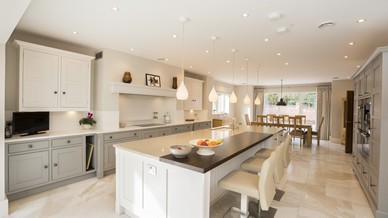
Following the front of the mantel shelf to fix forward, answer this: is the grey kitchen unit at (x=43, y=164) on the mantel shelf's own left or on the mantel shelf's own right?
on the mantel shelf's own right

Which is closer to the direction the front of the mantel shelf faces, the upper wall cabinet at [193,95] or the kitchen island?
the kitchen island

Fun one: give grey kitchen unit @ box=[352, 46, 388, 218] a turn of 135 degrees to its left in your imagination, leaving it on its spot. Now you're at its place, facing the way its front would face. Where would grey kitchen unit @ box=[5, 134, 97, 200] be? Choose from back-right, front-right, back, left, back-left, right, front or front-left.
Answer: right

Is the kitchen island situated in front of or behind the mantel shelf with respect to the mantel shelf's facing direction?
in front

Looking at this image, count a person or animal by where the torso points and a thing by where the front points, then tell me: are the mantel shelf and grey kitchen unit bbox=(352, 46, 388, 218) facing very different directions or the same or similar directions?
very different directions

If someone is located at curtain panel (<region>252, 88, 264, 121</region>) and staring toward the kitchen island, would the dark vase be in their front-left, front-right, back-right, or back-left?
front-right

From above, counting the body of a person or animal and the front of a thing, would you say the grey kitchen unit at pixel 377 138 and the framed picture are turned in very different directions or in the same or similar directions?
very different directions

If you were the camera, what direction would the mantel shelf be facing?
facing the viewer and to the right of the viewer

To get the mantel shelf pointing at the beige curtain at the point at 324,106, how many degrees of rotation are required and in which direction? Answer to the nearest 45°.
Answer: approximately 45° to its left

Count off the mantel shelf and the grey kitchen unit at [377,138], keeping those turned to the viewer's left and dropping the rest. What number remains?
1

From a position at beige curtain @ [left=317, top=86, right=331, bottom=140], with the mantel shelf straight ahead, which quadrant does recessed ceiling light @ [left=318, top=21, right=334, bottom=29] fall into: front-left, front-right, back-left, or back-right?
front-left

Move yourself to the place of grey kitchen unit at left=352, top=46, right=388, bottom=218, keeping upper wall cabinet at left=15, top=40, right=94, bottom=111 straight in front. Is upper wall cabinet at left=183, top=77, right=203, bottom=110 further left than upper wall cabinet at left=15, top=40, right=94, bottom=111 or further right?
right

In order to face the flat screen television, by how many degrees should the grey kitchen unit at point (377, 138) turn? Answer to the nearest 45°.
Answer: approximately 45° to its left

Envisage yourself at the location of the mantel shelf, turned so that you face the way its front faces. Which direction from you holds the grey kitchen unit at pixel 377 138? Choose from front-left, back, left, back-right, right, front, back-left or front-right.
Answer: front

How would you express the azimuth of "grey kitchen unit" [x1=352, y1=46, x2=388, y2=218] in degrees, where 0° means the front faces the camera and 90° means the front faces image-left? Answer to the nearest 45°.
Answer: approximately 90°
